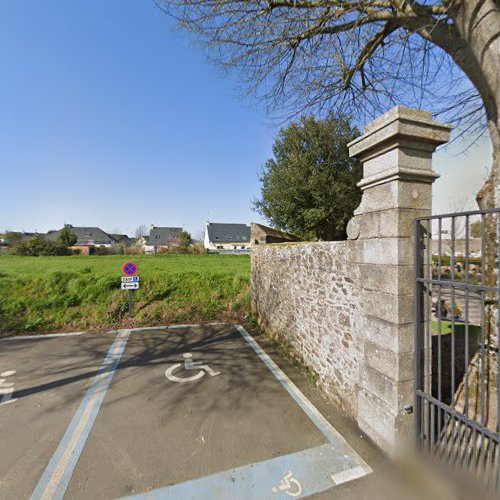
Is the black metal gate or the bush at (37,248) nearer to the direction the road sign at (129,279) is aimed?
the black metal gate

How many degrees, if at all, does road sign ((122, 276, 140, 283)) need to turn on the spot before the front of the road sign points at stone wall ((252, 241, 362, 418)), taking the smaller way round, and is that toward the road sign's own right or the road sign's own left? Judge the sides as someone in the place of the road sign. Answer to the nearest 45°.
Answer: approximately 45° to the road sign's own left

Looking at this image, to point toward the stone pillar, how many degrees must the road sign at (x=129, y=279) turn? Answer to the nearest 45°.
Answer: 0° — it already faces it

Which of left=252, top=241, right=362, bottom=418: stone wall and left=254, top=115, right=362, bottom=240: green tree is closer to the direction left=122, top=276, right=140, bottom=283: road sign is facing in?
the stone wall

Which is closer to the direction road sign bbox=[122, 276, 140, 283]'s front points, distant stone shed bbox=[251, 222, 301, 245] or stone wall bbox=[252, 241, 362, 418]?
the stone wall

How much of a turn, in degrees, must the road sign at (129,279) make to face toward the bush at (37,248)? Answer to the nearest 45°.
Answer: approximately 180°

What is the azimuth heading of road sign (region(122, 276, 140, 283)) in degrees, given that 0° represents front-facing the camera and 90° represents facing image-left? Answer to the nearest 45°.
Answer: approximately 0°

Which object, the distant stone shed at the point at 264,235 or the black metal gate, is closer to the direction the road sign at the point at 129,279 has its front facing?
the black metal gate

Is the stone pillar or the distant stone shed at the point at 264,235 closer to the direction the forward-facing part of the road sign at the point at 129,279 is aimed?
the stone pillar

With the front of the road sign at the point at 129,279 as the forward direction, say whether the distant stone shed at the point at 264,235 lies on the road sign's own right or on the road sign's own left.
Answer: on the road sign's own left

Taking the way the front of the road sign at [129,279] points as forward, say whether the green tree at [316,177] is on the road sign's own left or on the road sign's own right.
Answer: on the road sign's own left

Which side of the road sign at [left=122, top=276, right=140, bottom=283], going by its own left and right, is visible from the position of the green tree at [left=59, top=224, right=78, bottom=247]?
back
